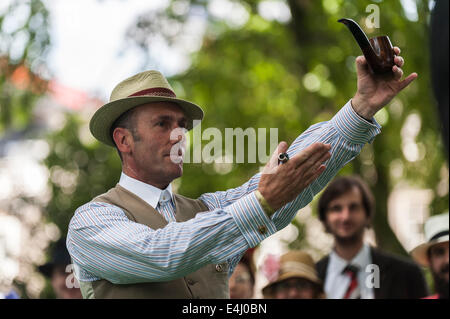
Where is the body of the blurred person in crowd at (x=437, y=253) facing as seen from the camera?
toward the camera

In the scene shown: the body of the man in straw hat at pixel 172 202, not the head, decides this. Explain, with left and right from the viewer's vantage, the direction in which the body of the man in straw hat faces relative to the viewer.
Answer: facing the viewer and to the right of the viewer

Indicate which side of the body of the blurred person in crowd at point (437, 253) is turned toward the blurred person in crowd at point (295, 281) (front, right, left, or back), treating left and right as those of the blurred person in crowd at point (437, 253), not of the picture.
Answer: right

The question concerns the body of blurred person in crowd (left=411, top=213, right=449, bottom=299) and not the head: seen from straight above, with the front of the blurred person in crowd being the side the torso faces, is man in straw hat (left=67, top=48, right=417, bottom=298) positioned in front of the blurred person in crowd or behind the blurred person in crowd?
in front

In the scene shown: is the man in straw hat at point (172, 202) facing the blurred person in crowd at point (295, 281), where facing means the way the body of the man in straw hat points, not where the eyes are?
no

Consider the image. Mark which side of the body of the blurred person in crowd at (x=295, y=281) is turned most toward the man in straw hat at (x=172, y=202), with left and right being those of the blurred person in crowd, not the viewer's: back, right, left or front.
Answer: front

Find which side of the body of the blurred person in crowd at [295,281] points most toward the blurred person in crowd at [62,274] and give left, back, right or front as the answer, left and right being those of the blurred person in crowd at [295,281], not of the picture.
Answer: right

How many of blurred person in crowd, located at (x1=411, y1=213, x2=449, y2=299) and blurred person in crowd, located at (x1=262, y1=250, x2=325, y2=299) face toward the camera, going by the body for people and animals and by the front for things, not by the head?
2

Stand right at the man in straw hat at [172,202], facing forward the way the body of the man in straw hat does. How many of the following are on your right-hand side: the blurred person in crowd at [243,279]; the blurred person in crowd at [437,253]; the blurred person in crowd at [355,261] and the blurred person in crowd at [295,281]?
0

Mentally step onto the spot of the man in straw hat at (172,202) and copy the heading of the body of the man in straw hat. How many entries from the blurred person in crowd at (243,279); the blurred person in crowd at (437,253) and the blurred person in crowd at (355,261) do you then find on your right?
0

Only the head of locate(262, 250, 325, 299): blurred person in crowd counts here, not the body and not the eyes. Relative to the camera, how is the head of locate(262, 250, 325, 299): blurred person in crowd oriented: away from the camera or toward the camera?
toward the camera

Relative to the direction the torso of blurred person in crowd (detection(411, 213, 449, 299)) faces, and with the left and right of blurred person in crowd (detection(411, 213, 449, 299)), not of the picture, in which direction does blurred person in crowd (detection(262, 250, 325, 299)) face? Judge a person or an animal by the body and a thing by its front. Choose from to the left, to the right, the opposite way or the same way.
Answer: the same way

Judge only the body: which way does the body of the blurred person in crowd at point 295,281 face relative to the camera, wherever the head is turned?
toward the camera

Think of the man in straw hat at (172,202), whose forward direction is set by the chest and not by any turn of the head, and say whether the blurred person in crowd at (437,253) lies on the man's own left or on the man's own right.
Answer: on the man's own left
